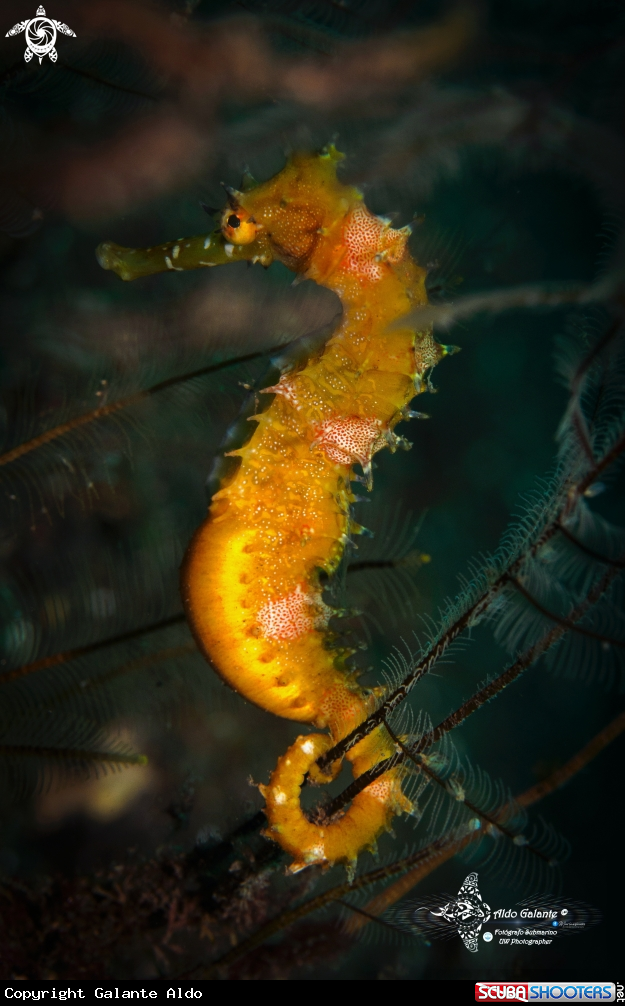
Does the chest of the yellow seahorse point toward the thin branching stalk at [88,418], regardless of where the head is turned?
yes

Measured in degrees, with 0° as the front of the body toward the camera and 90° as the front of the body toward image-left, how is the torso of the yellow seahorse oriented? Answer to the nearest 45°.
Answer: approximately 90°
